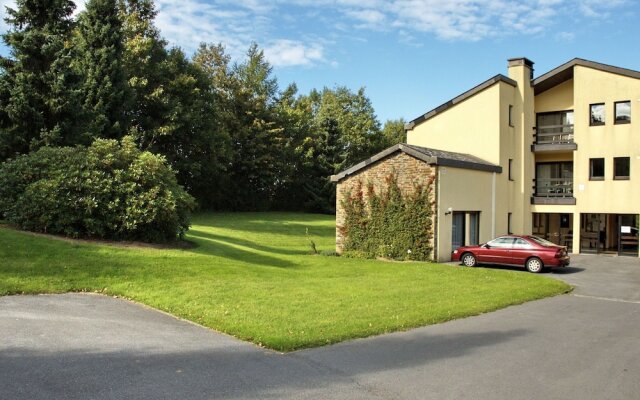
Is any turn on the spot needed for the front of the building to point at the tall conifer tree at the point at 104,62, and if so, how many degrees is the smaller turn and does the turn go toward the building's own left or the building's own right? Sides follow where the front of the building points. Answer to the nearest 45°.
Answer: approximately 90° to the building's own right

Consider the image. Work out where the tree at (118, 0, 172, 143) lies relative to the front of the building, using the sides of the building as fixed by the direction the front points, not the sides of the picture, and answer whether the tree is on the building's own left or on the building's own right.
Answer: on the building's own right

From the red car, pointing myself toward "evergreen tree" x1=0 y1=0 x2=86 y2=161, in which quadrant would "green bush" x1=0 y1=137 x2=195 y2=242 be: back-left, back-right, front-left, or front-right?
front-left

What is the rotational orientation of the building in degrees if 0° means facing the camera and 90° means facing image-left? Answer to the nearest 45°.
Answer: approximately 0°

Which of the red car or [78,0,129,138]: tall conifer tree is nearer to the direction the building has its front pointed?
the red car

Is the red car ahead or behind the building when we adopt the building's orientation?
ahead

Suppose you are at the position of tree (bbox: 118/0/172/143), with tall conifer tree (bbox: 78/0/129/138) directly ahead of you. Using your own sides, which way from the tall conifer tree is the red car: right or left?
left

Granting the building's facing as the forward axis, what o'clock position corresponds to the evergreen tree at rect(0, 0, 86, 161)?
The evergreen tree is roughly at 2 o'clock from the building.

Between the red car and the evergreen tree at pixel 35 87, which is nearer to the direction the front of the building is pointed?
the red car

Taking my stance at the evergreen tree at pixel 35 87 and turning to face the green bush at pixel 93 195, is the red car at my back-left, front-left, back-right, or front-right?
front-left

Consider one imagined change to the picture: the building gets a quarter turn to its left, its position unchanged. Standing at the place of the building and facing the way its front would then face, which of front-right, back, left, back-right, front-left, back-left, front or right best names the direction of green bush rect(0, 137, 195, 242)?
back-right
